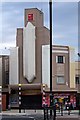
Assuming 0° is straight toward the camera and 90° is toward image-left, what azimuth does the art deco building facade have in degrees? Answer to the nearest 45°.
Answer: approximately 0°
